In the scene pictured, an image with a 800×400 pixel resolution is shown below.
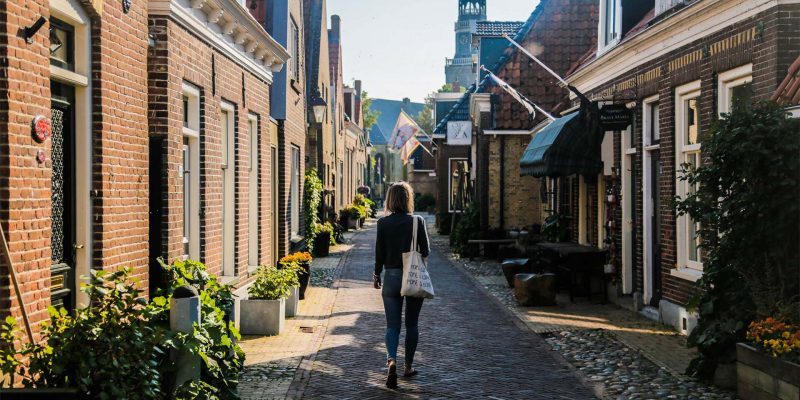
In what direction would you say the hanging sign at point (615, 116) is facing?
toward the camera

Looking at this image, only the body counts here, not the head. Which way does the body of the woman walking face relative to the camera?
away from the camera

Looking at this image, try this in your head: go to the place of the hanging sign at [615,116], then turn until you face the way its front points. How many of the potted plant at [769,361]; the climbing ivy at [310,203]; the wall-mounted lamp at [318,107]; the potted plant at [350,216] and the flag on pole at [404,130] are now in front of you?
1

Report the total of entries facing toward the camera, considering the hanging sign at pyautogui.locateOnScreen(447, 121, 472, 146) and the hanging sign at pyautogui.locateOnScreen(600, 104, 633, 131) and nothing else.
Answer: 2

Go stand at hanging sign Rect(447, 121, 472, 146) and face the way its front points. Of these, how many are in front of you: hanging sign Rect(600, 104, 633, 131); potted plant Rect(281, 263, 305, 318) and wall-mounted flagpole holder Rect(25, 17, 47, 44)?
3

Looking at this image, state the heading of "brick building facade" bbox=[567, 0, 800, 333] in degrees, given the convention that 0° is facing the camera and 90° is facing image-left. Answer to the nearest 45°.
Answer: approximately 45°

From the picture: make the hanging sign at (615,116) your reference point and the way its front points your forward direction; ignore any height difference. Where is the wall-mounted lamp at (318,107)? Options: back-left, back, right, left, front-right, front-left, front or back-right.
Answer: back-right

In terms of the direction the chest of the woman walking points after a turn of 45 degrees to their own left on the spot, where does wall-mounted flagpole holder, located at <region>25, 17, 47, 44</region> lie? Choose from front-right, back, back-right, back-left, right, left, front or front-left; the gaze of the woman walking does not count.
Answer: left

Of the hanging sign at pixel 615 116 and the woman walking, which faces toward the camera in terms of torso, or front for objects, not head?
the hanging sign

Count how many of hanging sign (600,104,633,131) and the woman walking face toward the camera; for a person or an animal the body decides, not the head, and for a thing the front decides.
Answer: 1

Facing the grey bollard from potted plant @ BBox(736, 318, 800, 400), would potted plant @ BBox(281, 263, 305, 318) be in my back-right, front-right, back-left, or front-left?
front-right

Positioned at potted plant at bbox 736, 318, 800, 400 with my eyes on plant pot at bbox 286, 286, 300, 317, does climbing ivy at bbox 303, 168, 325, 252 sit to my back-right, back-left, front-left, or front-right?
front-right

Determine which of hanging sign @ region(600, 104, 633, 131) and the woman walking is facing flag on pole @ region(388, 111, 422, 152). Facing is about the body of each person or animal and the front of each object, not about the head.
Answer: the woman walking

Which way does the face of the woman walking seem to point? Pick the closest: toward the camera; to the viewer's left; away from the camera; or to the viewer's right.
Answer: away from the camera

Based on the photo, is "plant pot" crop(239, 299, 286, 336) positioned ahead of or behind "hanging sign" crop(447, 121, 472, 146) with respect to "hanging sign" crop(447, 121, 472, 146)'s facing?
ahead

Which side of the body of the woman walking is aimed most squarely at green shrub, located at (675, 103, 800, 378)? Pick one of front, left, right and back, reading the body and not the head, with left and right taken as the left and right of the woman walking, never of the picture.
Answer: right

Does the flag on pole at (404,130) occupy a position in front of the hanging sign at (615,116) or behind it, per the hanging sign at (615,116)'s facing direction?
behind

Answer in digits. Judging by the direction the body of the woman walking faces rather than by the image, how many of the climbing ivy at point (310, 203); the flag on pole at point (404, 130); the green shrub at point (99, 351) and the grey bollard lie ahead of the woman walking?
2

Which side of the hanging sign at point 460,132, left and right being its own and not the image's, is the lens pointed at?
front

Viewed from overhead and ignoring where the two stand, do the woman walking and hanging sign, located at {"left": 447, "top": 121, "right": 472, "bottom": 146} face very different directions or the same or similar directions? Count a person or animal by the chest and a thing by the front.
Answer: very different directions
